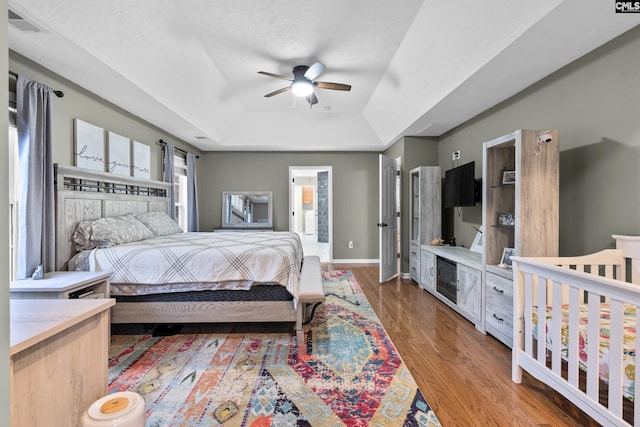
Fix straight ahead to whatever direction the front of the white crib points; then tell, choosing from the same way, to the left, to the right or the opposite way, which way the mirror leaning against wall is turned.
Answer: to the left

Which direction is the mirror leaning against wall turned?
toward the camera

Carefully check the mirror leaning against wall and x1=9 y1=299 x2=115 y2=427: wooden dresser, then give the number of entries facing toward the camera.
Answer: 1

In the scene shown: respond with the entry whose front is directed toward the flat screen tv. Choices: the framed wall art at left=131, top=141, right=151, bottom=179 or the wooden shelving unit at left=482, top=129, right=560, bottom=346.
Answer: the framed wall art

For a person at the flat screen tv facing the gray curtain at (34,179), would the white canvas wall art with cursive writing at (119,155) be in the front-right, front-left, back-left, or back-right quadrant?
front-right

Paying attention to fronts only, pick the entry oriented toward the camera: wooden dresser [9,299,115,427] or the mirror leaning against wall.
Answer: the mirror leaning against wall

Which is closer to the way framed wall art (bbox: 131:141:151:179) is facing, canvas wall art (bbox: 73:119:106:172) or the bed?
the bed

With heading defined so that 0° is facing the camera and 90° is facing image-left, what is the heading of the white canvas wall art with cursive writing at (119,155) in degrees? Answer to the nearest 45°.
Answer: approximately 315°

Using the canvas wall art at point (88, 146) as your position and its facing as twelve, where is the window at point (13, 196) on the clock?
The window is roughly at 3 o'clock from the canvas wall art.

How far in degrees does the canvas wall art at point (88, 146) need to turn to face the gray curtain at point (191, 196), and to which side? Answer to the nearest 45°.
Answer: approximately 90° to its left

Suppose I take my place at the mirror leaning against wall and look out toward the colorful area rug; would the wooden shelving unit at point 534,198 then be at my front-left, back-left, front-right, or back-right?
front-left

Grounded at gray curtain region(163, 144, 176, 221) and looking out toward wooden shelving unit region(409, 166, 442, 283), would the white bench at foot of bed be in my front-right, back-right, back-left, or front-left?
front-right

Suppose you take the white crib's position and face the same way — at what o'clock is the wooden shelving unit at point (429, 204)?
The wooden shelving unit is roughly at 3 o'clock from the white crib.

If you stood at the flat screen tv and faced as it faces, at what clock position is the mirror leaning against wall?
The mirror leaning against wall is roughly at 2 o'clock from the flat screen tv.

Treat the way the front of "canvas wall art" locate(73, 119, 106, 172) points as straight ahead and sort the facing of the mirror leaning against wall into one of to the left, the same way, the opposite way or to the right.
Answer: to the right

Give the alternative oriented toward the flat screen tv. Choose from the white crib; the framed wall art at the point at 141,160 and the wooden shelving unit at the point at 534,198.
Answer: the framed wall art

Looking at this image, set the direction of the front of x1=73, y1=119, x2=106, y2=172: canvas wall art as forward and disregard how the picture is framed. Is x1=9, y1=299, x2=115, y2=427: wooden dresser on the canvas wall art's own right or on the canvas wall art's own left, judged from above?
on the canvas wall art's own right

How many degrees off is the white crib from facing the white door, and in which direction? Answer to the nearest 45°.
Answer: approximately 90° to its right

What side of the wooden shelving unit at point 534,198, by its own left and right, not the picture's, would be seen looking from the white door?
right
